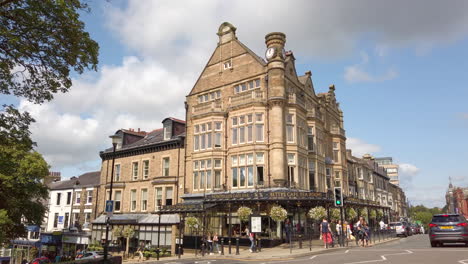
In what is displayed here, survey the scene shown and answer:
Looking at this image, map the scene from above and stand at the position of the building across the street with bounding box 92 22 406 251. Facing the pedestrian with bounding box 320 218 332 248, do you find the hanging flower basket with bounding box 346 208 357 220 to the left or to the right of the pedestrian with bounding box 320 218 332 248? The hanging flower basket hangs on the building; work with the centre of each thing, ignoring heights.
left

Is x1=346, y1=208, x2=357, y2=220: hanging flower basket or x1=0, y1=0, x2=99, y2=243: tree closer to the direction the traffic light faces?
the tree

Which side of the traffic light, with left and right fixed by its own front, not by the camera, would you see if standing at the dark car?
left

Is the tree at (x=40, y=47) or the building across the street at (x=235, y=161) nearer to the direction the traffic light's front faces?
the tree

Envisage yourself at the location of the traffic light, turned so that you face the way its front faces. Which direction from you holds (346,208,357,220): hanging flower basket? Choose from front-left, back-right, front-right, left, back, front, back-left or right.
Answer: back

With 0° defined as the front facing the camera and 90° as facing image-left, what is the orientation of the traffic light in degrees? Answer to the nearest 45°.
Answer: approximately 0°
